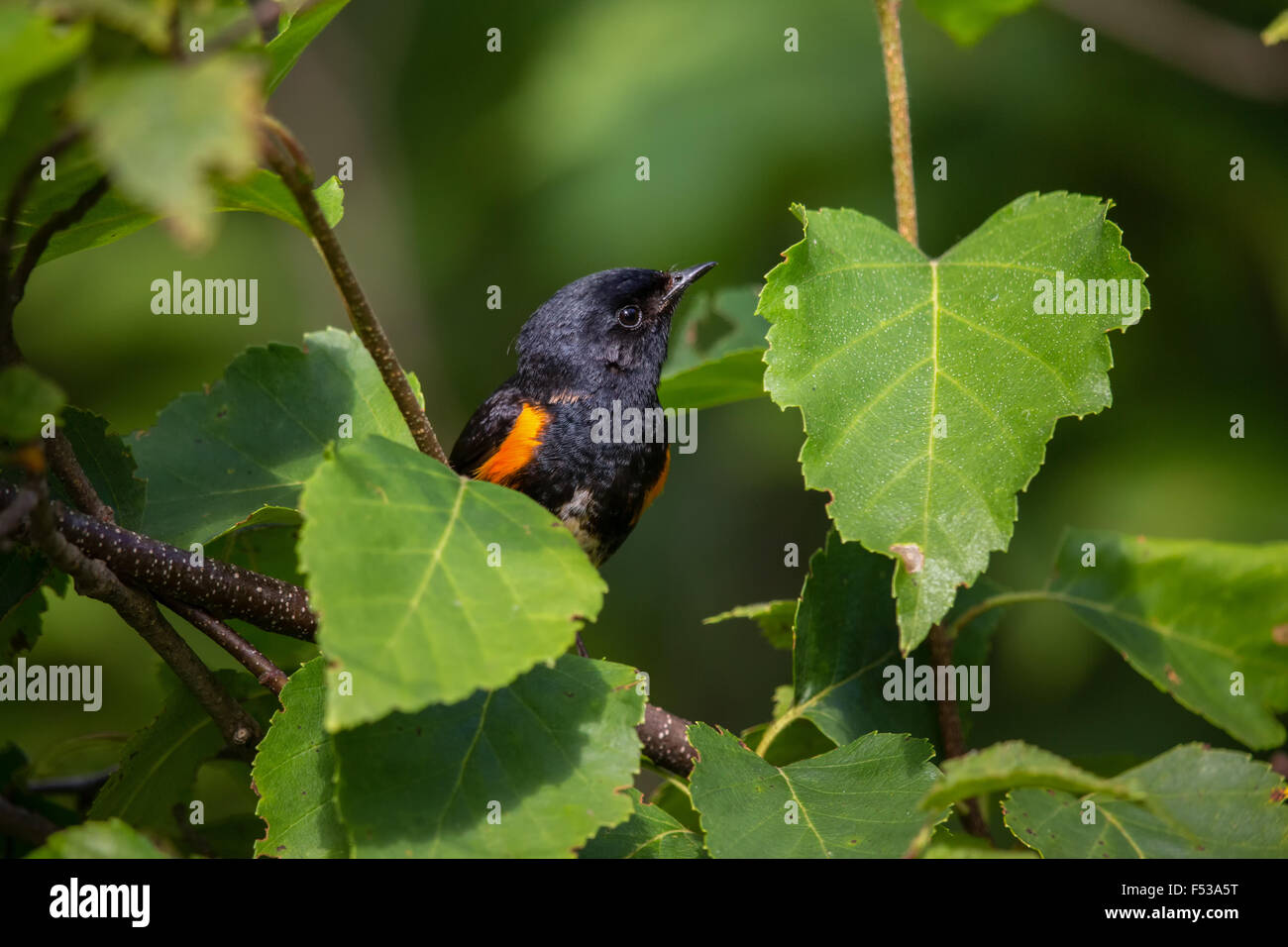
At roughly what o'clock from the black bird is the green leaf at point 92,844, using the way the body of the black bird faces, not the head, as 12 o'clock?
The green leaf is roughly at 2 o'clock from the black bird.

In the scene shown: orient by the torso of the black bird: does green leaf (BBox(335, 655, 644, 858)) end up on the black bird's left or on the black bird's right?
on the black bird's right

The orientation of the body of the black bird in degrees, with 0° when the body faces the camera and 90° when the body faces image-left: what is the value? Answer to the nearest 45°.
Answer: approximately 315°

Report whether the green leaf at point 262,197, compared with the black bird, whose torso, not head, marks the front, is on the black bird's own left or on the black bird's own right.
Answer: on the black bird's own right
